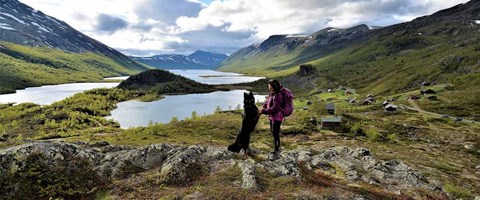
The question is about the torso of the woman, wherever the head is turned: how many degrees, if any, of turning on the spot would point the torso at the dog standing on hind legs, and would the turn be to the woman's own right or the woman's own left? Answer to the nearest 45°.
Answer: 0° — they already face it

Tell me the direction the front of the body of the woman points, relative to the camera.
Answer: to the viewer's left
